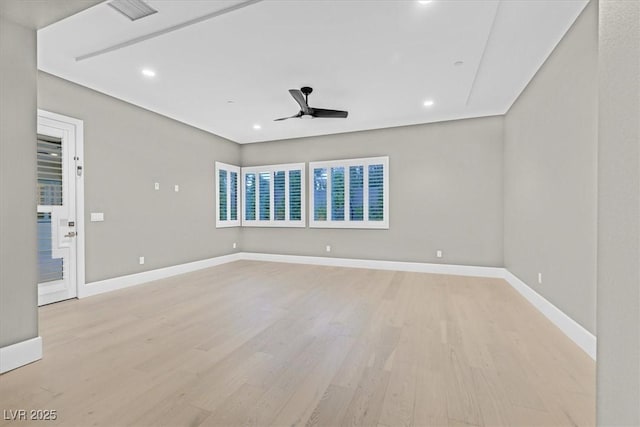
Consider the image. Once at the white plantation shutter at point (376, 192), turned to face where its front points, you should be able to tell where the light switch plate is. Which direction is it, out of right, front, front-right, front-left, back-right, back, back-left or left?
front-right

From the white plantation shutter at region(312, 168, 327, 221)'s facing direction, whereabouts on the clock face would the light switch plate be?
The light switch plate is roughly at 2 o'clock from the white plantation shutter.

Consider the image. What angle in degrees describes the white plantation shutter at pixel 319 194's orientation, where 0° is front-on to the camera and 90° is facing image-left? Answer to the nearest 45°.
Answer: approximately 0°

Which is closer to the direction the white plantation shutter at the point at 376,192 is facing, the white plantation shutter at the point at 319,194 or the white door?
the white door

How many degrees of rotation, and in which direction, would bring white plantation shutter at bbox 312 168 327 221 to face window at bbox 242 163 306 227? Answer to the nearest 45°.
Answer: approximately 90° to its right

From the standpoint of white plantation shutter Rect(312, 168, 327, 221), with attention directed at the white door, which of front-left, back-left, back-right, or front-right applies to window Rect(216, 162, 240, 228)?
front-right

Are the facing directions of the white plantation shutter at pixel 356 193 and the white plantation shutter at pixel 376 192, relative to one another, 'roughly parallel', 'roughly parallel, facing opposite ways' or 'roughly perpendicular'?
roughly parallel

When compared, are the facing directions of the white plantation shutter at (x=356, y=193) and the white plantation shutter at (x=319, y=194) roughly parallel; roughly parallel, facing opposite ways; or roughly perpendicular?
roughly parallel

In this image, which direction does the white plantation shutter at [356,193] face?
toward the camera

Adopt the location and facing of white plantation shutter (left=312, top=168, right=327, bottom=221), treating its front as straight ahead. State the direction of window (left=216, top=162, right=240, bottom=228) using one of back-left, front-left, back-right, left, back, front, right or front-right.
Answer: right

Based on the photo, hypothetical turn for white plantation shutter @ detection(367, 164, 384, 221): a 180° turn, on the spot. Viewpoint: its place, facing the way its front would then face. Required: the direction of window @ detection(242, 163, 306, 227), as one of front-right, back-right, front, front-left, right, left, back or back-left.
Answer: left
